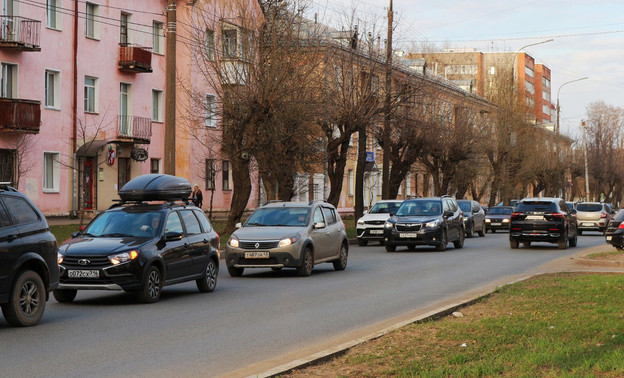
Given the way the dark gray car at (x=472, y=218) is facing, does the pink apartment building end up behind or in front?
in front

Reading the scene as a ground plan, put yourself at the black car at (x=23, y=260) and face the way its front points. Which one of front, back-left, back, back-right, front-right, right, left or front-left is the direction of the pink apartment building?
back-right

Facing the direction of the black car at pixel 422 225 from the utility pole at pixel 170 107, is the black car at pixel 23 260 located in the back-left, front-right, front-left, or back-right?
back-right

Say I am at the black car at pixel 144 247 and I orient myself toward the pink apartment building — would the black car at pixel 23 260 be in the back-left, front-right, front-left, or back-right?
back-left

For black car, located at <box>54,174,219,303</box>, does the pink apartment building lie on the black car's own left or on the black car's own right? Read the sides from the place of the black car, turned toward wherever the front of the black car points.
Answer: on the black car's own right

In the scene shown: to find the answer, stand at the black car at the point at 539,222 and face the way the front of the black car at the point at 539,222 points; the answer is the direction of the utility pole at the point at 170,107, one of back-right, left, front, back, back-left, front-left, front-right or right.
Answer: back-left

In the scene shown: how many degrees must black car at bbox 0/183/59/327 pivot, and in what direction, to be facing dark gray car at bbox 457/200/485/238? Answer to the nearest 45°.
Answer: approximately 180°

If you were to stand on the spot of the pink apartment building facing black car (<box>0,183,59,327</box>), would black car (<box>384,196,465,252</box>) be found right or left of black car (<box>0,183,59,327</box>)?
left

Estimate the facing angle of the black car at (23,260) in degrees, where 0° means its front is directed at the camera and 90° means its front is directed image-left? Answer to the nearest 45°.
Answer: approximately 45°

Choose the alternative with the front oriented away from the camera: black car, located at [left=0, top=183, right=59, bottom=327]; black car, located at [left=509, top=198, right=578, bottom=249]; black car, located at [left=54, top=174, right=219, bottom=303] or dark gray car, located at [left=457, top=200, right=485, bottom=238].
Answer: black car, located at [left=509, top=198, right=578, bottom=249]

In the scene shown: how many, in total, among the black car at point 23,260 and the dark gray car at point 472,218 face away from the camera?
0

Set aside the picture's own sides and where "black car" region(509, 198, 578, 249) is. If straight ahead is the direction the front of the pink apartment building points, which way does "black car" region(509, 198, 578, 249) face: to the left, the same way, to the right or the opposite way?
to the left

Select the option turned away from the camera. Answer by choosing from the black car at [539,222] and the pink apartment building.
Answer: the black car
